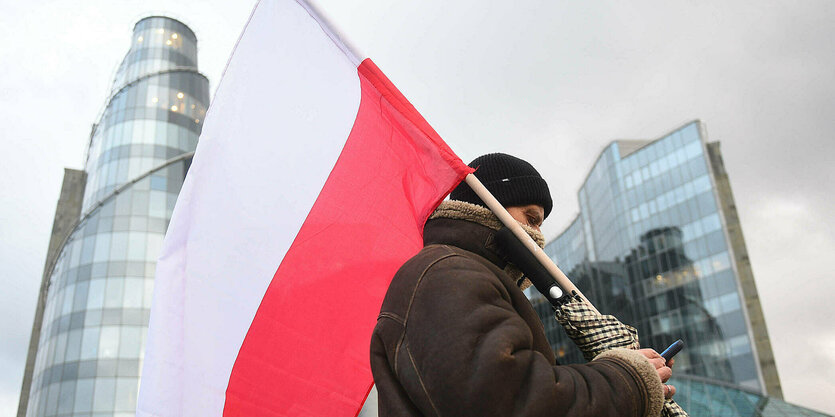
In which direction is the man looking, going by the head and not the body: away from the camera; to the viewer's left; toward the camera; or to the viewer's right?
to the viewer's right

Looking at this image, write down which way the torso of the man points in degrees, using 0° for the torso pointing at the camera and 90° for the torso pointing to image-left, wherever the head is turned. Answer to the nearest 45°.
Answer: approximately 270°

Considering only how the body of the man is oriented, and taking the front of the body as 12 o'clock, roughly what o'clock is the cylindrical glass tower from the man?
The cylindrical glass tower is roughly at 8 o'clock from the man.
